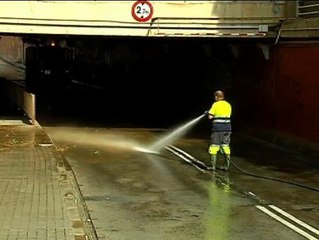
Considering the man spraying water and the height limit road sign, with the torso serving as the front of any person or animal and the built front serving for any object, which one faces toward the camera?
the height limit road sign

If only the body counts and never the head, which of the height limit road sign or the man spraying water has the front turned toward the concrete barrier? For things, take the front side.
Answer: the man spraying water

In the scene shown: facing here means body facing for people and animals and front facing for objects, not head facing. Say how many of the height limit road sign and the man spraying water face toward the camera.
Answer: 1

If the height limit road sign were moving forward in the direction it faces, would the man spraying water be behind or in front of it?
in front

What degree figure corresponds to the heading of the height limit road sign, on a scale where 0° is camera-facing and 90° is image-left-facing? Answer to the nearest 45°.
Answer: approximately 0°

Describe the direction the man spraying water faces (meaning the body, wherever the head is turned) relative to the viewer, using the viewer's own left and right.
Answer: facing away from the viewer and to the left of the viewer

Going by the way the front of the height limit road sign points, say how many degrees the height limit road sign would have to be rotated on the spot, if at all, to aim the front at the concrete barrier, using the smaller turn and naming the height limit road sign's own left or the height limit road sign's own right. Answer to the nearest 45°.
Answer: approximately 135° to the height limit road sign's own right

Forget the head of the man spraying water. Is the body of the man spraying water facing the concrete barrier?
yes

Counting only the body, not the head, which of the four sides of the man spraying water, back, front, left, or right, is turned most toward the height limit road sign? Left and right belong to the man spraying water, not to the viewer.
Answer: front

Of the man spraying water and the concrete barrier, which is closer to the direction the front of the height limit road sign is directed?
the man spraying water
